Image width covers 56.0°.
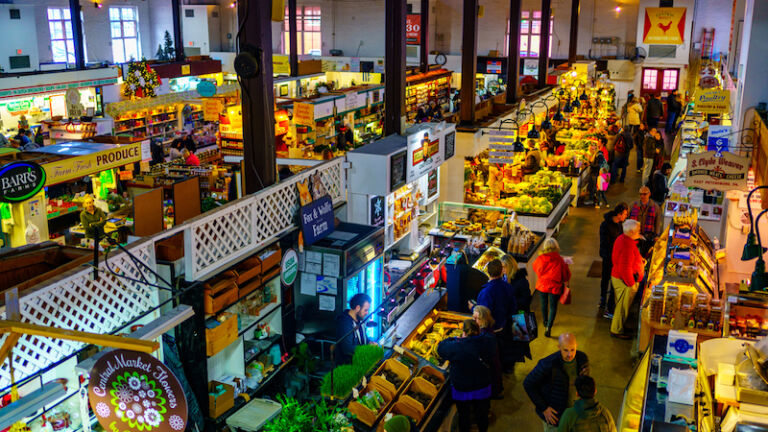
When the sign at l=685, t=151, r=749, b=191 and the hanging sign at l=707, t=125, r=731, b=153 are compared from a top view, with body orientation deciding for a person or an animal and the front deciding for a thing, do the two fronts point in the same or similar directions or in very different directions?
same or similar directions

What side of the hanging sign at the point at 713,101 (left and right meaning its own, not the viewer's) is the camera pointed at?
front

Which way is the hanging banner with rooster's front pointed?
toward the camera

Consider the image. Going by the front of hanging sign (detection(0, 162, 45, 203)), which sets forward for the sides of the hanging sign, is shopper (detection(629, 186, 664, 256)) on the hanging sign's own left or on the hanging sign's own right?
on the hanging sign's own left

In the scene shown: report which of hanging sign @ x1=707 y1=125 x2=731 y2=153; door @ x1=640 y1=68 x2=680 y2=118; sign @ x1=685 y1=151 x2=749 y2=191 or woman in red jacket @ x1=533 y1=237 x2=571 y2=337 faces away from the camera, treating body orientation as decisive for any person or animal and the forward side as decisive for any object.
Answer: the woman in red jacket

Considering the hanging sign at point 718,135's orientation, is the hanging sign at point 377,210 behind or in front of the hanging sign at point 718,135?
in front

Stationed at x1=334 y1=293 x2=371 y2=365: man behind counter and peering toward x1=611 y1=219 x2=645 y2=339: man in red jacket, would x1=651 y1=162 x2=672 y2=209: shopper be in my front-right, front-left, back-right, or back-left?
front-left

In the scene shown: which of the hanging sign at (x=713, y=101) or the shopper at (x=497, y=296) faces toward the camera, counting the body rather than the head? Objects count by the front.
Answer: the hanging sign

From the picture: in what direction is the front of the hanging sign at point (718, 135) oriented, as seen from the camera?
facing the viewer

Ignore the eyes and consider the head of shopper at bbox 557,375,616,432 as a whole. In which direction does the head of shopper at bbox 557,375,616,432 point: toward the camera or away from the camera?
away from the camera

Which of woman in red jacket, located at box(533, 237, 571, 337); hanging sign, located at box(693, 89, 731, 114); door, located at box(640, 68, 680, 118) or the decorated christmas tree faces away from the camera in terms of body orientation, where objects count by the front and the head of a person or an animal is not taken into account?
the woman in red jacket

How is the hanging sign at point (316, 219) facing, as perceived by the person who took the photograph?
facing the viewer and to the right of the viewer

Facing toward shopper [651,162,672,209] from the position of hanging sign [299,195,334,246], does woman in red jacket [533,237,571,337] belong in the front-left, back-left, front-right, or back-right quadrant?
front-right
